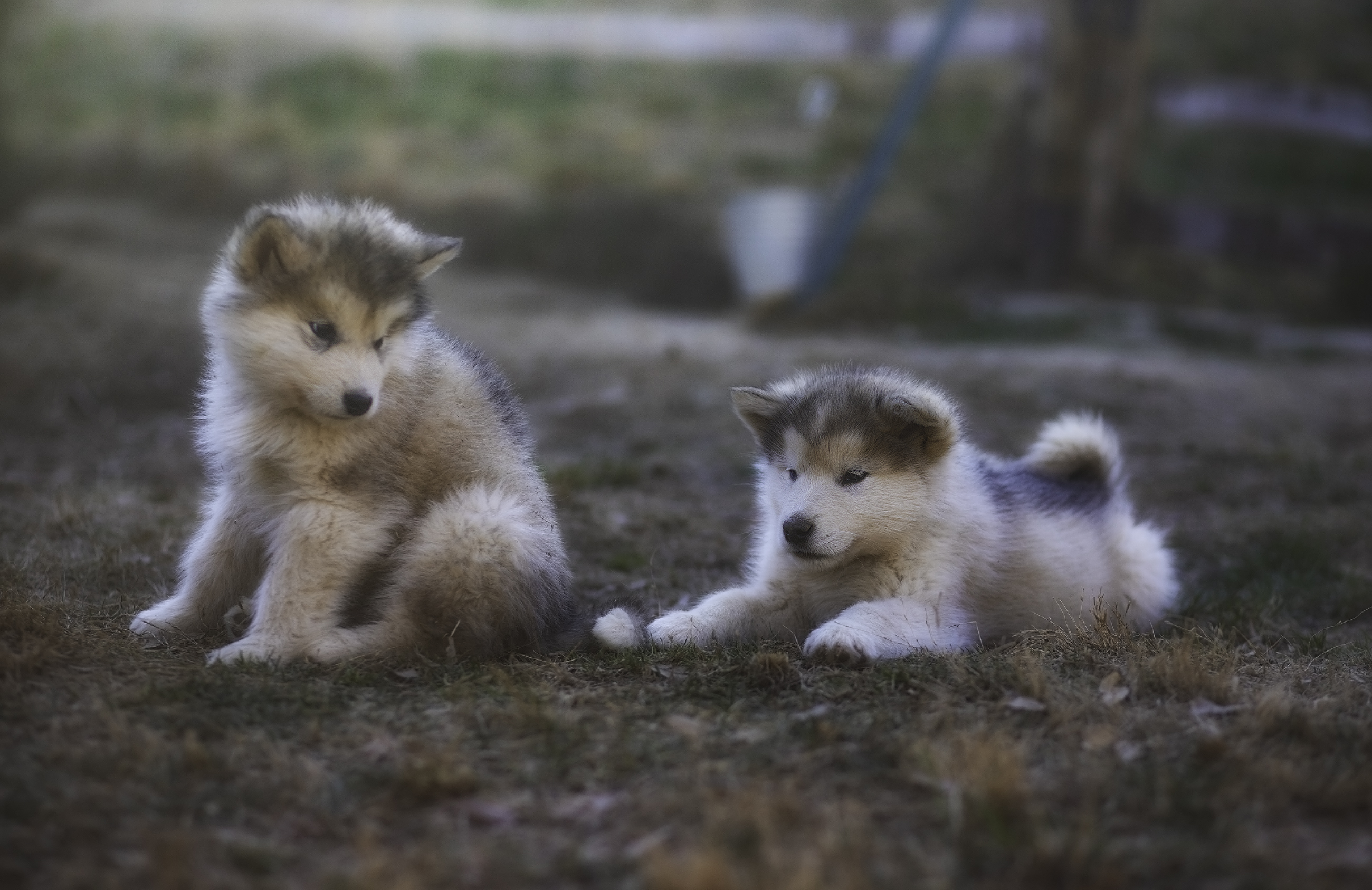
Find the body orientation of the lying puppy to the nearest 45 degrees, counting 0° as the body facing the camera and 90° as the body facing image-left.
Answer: approximately 45°

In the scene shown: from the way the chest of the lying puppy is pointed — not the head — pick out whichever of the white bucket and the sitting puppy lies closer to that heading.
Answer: the sitting puppy

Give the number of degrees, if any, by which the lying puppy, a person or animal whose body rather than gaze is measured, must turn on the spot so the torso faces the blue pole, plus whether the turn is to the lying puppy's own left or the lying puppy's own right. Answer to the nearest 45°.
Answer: approximately 135° to the lying puppy's own right

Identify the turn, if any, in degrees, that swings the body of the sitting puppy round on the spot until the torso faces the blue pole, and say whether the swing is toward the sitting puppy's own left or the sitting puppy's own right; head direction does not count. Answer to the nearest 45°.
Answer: approximately 180°

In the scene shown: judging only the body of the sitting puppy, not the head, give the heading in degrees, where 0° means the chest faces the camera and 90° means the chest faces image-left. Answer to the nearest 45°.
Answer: approximately 45°

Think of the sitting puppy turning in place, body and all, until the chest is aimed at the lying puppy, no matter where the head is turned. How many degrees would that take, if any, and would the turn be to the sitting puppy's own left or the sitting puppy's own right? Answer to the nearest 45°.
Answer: approximately 135° to the sitting puppy's own left

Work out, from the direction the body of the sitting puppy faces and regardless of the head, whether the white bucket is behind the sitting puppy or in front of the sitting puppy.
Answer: behind

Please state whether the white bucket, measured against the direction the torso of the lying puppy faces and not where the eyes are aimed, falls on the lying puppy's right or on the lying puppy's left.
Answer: on the lying puppy's right
